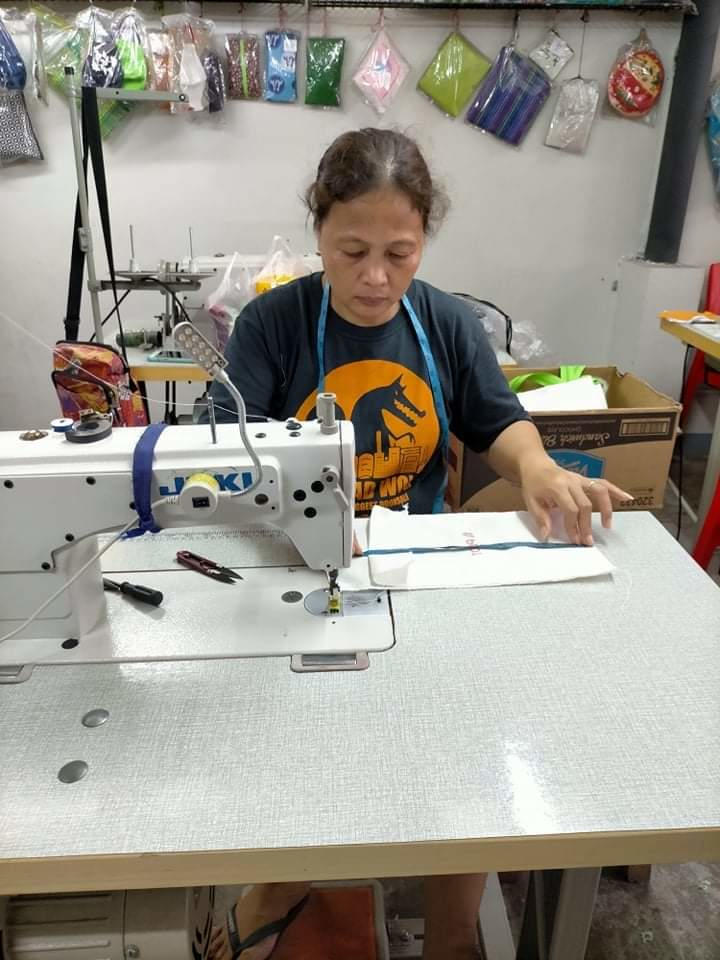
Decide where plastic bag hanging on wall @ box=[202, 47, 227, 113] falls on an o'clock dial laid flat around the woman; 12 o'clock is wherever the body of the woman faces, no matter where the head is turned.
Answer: The plastic bag hanging on wall is roughly at 5 o'clock from the woman.

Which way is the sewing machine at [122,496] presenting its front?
away from the camera

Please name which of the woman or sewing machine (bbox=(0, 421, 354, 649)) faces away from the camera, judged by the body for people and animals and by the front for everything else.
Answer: the sewing machine

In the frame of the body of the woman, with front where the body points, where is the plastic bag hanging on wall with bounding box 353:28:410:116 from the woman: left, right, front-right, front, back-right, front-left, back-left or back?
back

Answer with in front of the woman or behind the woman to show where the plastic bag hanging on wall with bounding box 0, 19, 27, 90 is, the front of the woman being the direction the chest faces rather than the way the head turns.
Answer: behind

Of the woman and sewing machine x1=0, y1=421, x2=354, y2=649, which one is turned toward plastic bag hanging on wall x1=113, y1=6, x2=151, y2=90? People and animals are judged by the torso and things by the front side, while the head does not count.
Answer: the sewing machine

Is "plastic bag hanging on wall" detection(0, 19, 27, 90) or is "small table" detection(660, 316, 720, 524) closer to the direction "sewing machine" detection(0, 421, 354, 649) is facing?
the plastic bag hanging on wall

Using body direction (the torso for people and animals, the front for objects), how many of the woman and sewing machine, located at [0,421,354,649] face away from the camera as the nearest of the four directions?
1

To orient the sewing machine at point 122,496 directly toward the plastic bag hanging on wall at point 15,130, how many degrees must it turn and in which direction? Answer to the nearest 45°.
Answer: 0° — it already faces it

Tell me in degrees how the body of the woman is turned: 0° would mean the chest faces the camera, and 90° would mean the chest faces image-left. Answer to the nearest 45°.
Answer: approximately 0°

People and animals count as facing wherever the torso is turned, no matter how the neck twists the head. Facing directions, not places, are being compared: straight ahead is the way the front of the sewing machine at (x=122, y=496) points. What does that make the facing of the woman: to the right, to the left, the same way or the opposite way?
the opposite way

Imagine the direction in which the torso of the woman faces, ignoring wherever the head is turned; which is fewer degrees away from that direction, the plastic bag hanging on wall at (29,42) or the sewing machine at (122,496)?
the sewing machine
